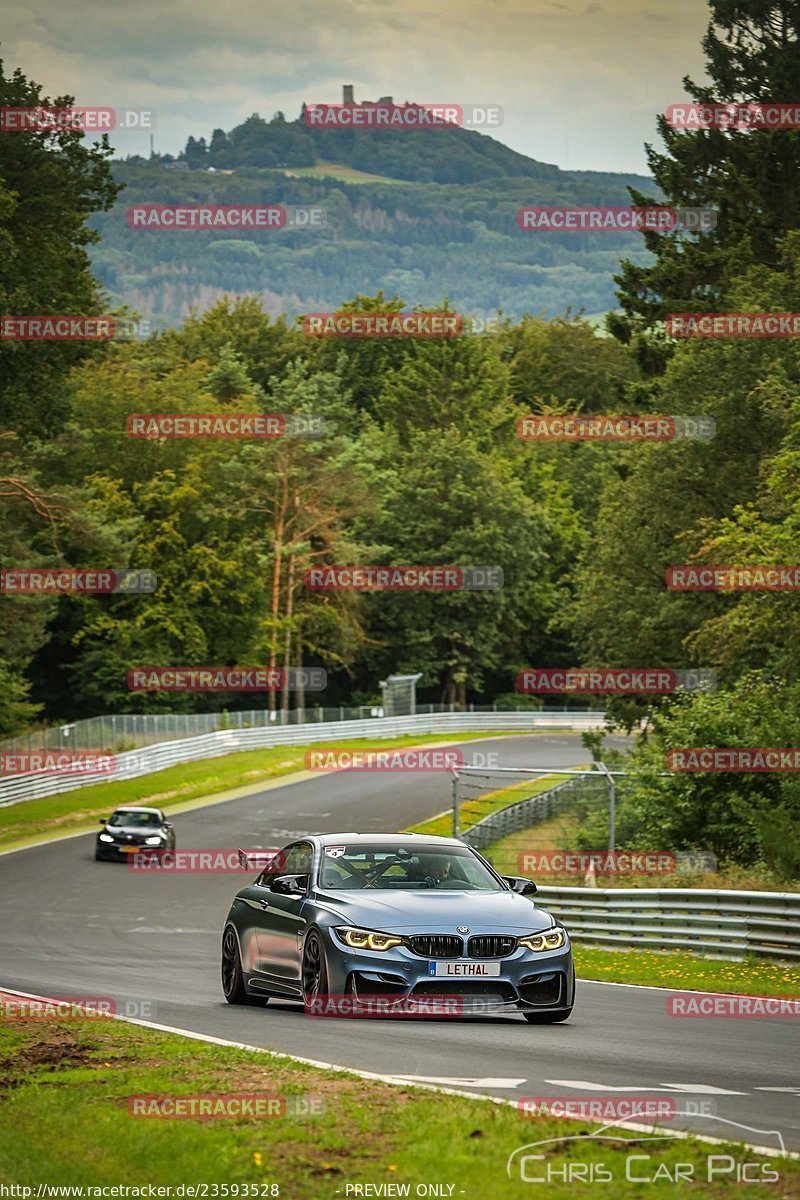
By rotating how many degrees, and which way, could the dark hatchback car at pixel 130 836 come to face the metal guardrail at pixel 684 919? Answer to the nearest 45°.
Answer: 0° — it already faces it

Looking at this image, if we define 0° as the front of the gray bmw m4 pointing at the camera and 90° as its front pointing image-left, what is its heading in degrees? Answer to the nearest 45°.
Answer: approximately 315°

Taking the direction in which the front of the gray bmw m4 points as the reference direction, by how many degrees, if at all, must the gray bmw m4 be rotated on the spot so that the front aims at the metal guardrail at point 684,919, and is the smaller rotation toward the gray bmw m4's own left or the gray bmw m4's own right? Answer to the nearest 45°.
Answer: approximately 135° to the gray bmw m4's own left

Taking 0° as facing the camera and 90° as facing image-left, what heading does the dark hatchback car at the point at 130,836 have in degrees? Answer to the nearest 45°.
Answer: approximately 0°

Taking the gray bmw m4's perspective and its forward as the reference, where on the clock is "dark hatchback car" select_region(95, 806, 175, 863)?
The dark hatchback car is roughly at 7 o'clock from the gray bmw m4.

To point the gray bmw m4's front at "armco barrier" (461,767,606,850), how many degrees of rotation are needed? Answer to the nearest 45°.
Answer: approximately 135° to its left
